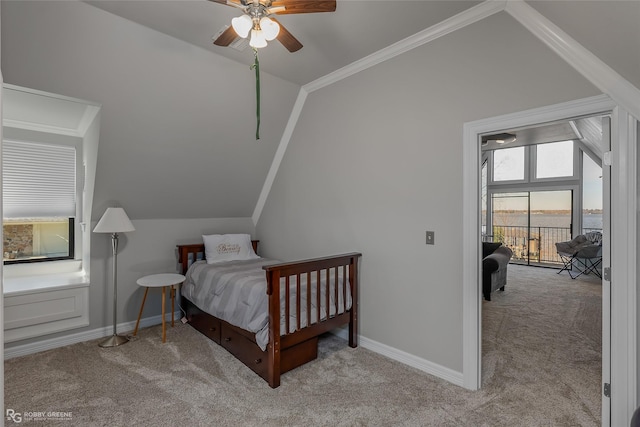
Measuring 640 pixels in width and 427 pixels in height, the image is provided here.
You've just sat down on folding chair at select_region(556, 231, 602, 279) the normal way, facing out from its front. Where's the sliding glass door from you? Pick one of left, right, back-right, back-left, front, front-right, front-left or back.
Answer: right

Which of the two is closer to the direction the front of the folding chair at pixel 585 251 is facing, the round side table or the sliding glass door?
the round side table

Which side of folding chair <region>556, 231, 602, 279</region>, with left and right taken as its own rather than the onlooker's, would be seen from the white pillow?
front

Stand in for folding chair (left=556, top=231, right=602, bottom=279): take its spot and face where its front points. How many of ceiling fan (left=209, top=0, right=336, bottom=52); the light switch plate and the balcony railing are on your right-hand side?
1

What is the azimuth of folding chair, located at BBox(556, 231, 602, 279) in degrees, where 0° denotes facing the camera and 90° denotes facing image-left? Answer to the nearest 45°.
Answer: approximately 45°

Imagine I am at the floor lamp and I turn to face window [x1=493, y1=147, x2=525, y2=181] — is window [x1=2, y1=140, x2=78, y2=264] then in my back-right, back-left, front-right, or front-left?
back-left

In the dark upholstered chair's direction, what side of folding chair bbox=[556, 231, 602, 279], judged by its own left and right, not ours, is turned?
front

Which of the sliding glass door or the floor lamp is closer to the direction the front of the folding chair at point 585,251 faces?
the floor lamp

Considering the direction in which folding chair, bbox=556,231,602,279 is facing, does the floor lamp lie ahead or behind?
ahead

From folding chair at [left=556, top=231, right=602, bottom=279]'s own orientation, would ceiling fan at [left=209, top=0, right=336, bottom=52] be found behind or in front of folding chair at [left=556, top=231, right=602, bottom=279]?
in front

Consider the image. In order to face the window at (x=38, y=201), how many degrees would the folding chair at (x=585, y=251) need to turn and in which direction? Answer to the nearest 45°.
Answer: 0° — it already faces it
